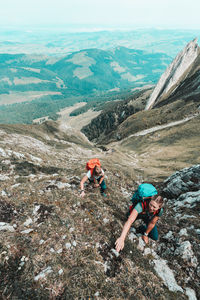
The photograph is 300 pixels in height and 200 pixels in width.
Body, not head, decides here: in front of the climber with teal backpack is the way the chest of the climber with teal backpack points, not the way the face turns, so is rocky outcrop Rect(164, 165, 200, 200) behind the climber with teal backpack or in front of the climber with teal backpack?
behind

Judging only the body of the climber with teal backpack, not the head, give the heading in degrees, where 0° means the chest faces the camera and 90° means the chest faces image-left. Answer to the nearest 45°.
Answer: approximately 0°
